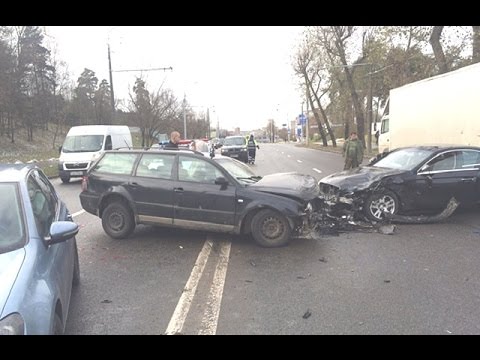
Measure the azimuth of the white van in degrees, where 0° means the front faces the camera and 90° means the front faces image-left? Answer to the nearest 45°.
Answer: approximately 45°

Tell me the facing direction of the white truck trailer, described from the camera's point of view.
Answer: facing away from the viewer and to the left of the viewer

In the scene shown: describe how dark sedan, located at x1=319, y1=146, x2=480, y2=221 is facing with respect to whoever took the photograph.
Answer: facing the viewer and to the left of the viewer

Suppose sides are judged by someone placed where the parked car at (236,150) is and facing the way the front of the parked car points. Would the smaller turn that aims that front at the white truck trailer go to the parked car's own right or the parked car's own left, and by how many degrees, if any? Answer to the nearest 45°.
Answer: approximately 45° to the parked car's own left

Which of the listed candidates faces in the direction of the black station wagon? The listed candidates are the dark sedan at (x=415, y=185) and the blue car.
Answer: the dark sedan

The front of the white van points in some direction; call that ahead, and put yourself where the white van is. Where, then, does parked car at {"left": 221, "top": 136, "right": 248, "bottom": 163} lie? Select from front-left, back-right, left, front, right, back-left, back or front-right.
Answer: back

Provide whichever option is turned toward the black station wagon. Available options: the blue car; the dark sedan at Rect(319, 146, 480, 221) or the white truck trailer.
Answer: the dark sedan

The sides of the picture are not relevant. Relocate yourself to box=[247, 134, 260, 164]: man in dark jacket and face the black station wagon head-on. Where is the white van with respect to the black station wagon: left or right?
right

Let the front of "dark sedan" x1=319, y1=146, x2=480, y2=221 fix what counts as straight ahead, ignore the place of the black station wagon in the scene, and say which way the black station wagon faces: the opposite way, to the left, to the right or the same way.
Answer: the opposite way

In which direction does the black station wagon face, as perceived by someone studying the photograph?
facing to the right of the viewer

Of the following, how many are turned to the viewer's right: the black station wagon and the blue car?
1

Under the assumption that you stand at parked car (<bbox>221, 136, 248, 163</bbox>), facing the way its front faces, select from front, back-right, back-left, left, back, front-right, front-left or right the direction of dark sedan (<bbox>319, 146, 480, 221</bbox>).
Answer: front
